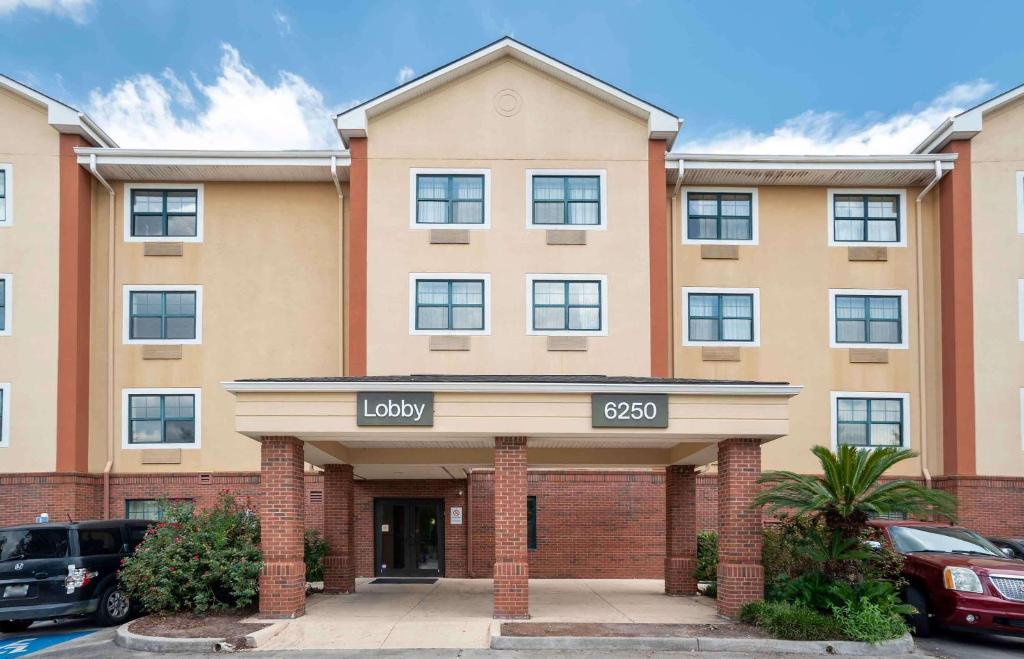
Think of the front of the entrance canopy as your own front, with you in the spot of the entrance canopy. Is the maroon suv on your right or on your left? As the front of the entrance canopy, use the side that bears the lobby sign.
on your left

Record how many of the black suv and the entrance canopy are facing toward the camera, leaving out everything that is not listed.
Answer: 1

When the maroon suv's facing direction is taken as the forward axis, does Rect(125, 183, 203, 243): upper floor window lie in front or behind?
behind

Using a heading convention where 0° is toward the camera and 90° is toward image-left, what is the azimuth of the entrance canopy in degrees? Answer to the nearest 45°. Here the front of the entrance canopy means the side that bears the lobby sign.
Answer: approximately 0°

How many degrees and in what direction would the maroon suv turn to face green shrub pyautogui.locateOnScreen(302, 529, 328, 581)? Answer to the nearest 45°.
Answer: approximately 135° to its right

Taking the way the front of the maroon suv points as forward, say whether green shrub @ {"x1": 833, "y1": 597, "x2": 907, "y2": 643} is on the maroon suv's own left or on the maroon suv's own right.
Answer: on the maroon suv's own right

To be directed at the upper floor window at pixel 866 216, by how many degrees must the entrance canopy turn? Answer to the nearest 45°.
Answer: approximately 135° to its left
